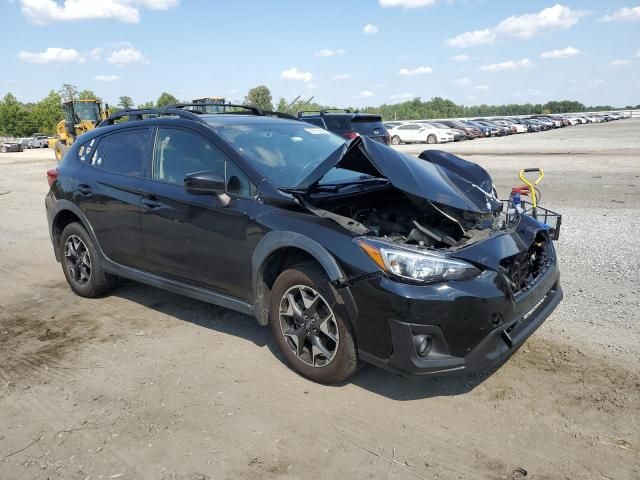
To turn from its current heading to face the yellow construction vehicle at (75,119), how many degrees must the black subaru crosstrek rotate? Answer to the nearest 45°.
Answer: approximately 180°
